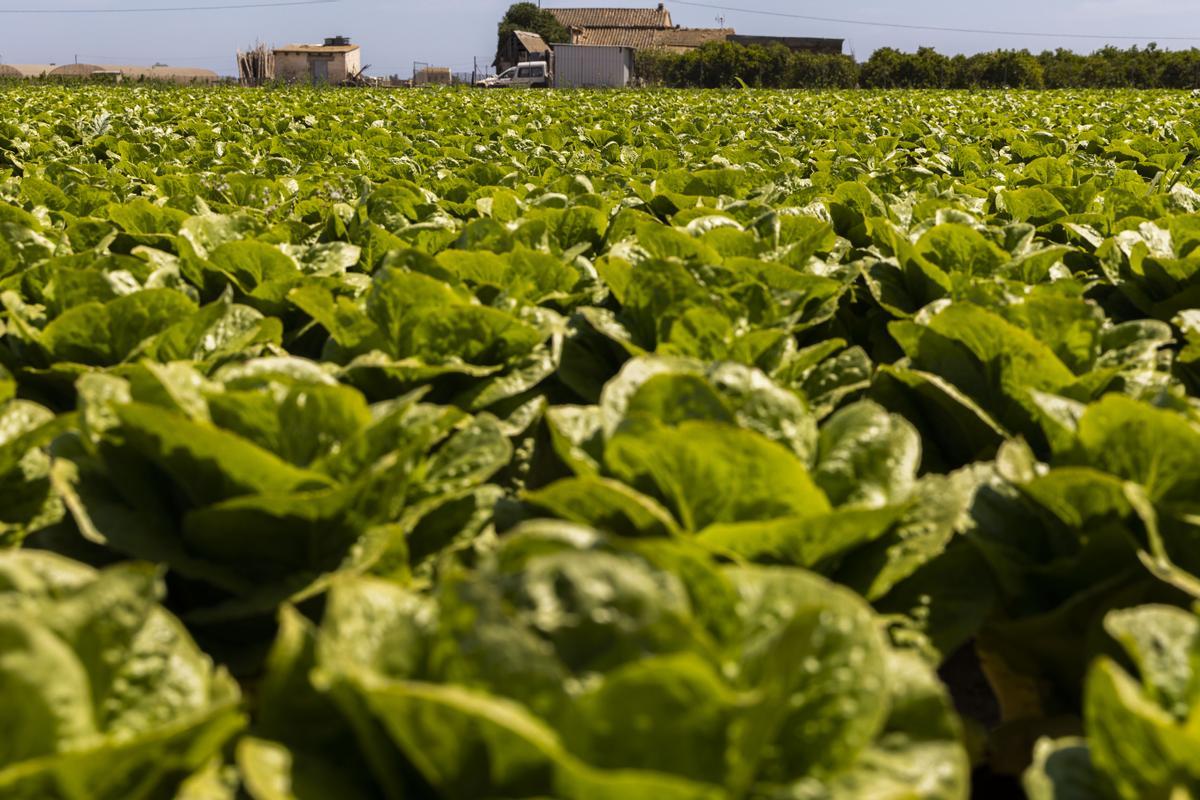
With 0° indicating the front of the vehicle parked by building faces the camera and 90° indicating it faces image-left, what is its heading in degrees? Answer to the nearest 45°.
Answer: approximately 90°
